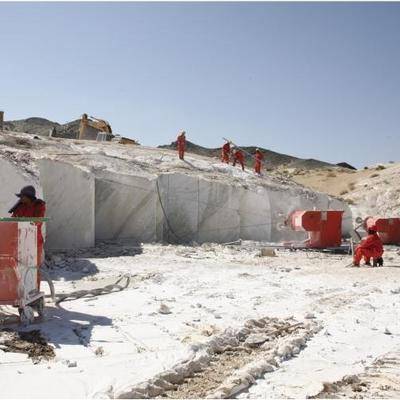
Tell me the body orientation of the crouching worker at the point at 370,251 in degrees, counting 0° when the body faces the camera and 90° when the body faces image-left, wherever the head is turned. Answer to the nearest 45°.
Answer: approximately 90°

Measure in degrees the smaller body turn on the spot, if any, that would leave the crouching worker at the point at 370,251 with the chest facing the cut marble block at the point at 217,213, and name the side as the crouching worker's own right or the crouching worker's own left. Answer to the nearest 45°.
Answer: approximately 45° to the crouching worker's own right

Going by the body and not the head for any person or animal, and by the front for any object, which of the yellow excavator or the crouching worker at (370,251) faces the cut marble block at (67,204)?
the crouching worker

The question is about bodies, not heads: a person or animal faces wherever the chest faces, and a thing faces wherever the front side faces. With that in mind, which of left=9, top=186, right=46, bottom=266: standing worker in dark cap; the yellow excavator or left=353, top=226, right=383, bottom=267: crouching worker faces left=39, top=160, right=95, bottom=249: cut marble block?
left=353, top=226, right=383, bottom=267: crouching worker

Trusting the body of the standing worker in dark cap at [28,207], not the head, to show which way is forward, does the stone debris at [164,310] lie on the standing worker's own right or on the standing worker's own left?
on the standing worker's own left

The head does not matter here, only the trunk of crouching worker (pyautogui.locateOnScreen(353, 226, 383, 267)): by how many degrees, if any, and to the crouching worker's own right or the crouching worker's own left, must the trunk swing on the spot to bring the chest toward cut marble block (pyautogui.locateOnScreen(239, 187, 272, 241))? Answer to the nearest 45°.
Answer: approximately 45° to the crouching worker's own right

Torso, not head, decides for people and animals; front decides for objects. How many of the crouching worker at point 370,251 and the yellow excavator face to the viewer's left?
1
